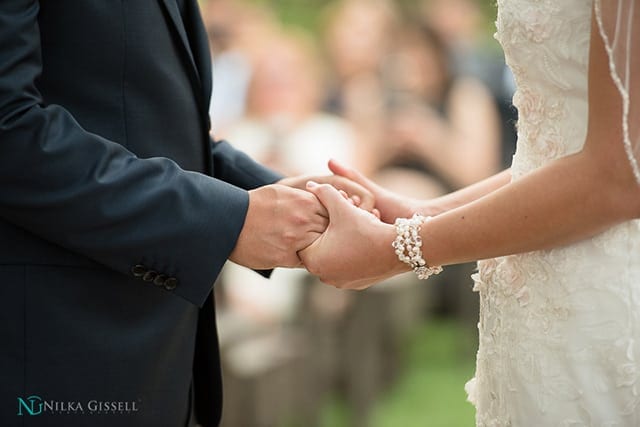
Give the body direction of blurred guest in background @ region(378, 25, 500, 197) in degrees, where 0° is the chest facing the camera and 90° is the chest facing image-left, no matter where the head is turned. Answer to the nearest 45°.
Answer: approximately 45°
